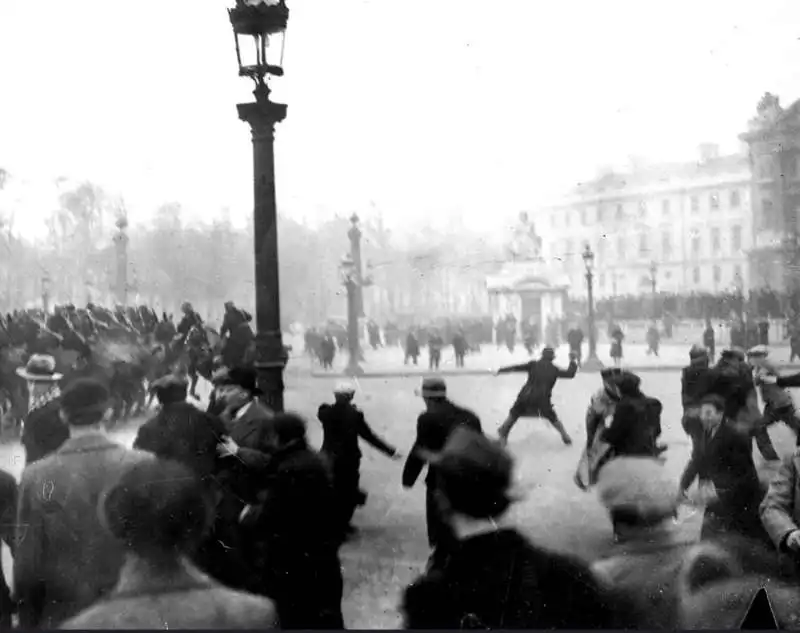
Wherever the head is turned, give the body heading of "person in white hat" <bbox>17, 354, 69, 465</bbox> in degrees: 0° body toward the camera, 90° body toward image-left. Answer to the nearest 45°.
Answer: approximately 180°

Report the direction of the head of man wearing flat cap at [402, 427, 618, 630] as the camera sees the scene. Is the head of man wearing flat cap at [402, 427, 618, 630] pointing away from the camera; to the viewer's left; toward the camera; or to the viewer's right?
away from the camera

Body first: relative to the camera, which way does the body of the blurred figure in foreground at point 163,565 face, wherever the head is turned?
away from the camera

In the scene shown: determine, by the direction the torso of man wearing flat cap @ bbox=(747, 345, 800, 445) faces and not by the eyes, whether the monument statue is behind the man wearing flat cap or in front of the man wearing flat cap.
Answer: in front

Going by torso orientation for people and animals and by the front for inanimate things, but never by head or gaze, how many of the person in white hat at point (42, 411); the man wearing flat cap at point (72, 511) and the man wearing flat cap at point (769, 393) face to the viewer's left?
1

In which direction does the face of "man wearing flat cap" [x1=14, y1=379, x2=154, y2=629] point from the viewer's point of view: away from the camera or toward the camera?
away from the camera

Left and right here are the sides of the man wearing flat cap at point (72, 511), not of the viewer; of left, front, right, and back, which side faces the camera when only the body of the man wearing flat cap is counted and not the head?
back

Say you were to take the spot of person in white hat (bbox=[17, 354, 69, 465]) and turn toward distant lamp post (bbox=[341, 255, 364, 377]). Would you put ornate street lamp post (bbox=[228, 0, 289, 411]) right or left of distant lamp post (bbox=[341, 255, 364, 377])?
right

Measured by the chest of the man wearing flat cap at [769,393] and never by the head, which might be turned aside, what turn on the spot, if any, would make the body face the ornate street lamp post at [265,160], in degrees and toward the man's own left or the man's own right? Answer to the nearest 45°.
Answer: approximately 45° to the man's own left
